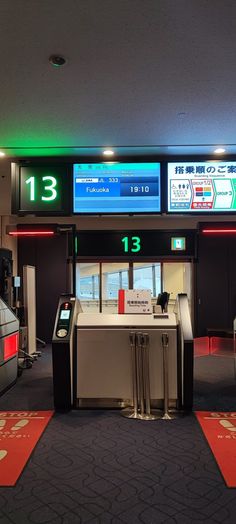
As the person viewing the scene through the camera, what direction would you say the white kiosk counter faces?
facing the viewer

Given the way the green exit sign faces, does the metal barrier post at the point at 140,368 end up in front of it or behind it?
in front

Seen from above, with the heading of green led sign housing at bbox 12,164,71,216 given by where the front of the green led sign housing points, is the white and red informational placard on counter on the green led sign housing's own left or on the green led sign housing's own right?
on the green led sign housing's own left

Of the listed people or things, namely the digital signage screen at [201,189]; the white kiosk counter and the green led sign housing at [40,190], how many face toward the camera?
3

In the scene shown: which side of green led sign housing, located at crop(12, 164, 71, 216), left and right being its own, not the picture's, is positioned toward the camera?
front

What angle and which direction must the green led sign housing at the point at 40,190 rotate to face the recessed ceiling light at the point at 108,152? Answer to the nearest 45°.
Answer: approximately 135° to its left

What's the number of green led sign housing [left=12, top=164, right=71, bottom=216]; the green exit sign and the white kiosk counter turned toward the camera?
3

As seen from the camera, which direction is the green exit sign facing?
toward the camera

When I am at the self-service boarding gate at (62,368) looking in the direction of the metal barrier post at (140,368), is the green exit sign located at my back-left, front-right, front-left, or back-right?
front-left

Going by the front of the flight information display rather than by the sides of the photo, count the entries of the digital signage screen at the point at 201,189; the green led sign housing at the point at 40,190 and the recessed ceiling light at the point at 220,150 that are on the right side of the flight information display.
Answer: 1

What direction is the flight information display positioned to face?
toward the camera

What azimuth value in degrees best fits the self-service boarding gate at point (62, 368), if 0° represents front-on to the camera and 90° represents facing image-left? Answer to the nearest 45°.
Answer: approximately 0°

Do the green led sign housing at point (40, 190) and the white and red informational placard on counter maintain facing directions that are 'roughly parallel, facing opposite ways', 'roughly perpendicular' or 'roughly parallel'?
roughly parallel

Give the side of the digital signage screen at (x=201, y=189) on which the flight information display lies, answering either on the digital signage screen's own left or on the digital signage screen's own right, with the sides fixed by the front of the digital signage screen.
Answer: on the digital signage screen's own right

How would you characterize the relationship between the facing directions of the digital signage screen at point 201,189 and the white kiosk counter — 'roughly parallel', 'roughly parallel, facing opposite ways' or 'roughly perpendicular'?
roughly parallel
